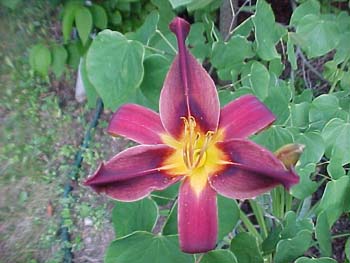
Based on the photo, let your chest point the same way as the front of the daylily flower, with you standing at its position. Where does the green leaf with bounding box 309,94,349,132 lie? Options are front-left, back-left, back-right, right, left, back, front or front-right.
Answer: back-left

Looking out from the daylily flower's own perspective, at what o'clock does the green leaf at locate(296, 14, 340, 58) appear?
The green leaf is roughly at 7 o'clock from the daylily flower.

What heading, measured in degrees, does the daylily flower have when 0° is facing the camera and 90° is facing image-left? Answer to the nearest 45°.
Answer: approximately 0°
